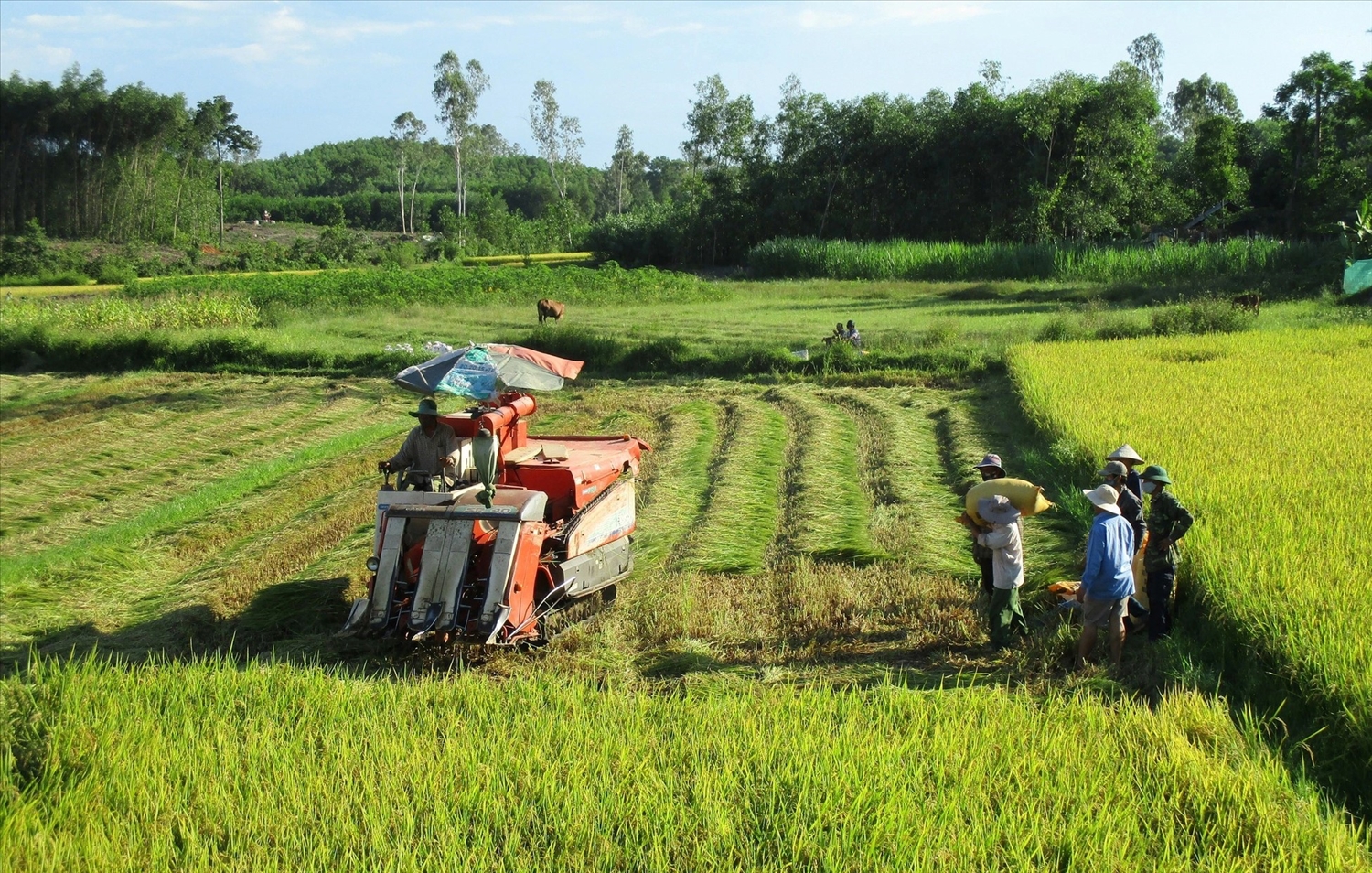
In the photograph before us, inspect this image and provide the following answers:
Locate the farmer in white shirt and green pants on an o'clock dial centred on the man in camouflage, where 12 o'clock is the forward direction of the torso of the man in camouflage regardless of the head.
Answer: The farmer in white shirt and green pants is roughly at 1 o'clock from the man in camouflage.

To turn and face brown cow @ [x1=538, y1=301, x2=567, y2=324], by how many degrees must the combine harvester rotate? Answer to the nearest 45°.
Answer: approximately 135° to its right

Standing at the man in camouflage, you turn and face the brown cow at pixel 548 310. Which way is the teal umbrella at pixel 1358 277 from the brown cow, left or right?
right

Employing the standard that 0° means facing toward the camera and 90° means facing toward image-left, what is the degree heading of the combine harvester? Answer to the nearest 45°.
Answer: approximately 45°

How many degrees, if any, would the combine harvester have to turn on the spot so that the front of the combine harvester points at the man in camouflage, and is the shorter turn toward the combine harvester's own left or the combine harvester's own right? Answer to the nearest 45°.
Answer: approximately 135° to the combine harvester's own left

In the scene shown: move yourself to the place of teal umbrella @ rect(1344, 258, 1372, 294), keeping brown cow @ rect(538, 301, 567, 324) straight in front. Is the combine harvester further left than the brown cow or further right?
left

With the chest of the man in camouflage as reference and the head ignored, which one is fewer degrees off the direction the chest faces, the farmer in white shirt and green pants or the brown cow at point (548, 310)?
the farmer in white shirt and green pants

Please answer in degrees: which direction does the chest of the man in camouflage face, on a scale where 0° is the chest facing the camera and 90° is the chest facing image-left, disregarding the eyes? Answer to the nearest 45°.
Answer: approximately 45°

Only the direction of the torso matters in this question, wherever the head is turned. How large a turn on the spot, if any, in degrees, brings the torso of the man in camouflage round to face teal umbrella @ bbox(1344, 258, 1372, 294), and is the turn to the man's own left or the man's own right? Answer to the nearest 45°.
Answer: approximately 135° to the man's own right

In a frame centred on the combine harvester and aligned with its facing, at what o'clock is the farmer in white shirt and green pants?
The farmer in white shirt and green pants is roughly at 8 o'clock from the combine harvester.
